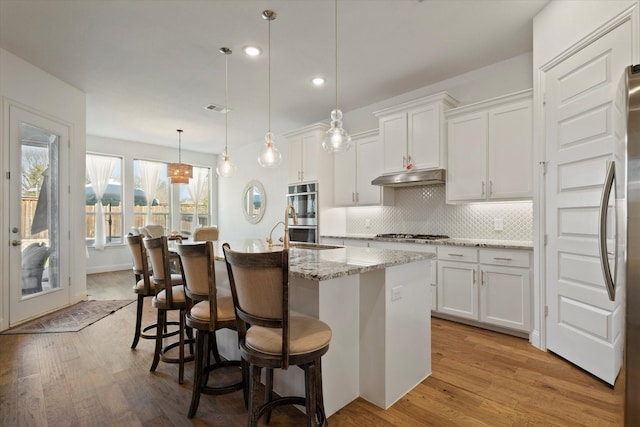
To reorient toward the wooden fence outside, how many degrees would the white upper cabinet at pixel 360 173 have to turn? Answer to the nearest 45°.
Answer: approximately 45° to its right

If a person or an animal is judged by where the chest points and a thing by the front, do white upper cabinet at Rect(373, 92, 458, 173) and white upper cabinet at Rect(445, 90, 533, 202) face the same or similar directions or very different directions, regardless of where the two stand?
same or similar directions

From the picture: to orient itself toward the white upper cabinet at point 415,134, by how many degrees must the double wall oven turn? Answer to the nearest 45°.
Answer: approximately 90° to its left

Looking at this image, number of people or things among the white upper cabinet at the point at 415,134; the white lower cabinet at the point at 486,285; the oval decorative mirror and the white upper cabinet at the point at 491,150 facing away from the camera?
0

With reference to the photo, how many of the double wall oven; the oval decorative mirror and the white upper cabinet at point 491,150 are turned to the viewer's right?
0

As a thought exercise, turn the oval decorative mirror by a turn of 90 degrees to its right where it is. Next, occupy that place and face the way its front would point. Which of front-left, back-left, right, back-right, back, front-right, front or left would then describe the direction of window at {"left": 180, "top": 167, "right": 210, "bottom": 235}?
front

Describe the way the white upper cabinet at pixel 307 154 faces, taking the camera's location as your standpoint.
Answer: facing the viewer and to the left of the viewer

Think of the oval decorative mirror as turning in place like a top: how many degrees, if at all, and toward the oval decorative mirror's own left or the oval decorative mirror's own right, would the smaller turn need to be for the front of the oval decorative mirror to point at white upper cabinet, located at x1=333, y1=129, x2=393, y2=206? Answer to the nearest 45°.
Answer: approximately 90° to the oval decorative mirror's own left

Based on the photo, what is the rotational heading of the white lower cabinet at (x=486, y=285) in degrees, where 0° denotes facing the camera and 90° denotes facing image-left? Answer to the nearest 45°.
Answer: approximately 45°

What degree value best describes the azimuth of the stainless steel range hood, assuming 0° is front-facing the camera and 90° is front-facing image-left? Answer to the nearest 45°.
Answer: approximately 45°

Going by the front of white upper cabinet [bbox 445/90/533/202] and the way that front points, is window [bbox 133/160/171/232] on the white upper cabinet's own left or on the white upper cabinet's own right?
on the white upper cabinet's own right

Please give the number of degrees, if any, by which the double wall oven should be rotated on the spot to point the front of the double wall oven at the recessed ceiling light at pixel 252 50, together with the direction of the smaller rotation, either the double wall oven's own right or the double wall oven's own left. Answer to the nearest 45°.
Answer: approximately 45° to the double wall oven's own left

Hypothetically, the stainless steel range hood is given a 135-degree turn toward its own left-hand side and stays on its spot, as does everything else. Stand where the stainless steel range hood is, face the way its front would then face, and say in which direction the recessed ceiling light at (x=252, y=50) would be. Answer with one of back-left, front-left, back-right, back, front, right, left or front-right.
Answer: back-right

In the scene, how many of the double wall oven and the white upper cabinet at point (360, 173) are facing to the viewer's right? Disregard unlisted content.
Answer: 0

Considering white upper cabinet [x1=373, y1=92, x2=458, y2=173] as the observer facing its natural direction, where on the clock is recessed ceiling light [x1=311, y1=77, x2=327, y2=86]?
The recessed ceiling light is roughly at 1 o'clock from the white upper cabinet.
